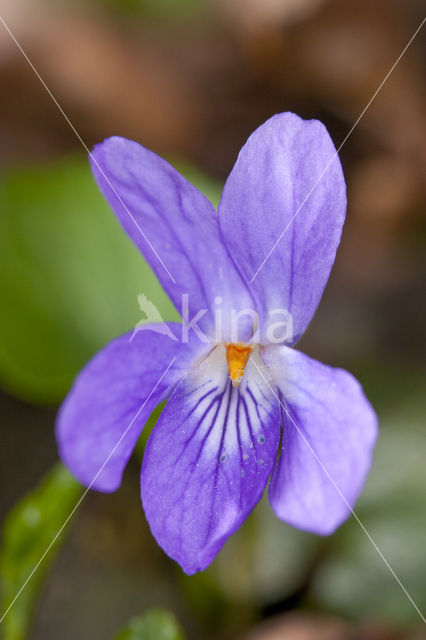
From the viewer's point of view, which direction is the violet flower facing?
toward the camera

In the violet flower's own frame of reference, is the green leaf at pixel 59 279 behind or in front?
behind
